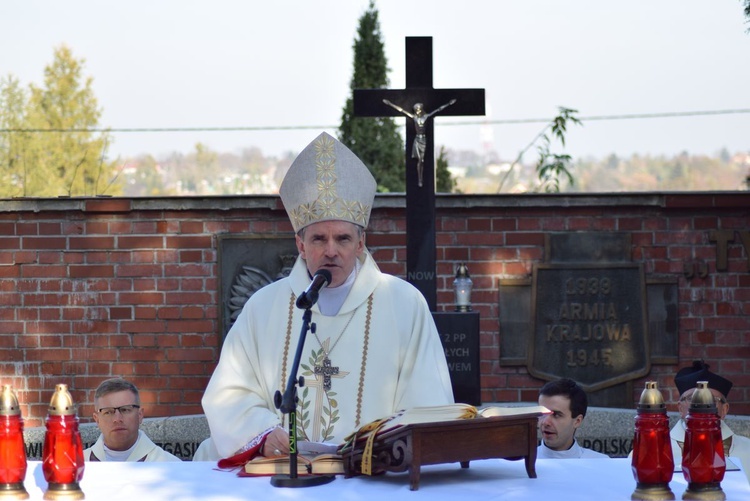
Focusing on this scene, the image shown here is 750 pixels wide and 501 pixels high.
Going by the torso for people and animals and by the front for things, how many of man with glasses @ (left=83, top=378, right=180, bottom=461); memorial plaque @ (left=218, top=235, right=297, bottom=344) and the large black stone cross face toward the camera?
3

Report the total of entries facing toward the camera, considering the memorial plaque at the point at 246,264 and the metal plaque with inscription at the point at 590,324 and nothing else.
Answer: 2

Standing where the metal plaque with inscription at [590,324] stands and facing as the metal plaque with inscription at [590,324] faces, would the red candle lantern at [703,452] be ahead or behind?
ahead

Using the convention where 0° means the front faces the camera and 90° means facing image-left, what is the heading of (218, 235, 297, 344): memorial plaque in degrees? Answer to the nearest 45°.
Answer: approximately 0°

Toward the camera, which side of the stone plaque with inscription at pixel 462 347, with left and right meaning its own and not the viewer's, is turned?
front

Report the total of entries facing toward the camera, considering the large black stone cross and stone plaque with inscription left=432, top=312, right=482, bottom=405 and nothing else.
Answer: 2

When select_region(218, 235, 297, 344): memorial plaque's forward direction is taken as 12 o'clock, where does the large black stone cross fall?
The large black stone cross is roughly at 10 o'clock from the memorial plaque.

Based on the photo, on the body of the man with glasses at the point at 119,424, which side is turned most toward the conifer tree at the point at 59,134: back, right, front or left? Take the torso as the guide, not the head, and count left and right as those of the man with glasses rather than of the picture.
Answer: back

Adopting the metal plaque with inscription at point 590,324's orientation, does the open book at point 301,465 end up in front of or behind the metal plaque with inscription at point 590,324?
in front

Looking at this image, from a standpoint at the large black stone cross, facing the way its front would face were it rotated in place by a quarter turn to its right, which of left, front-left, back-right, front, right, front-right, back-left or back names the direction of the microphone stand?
left

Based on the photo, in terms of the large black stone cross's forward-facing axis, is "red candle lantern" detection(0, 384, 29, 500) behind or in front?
in front

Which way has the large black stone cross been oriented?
toward the camera

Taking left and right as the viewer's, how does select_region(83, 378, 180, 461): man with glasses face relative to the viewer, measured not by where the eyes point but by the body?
facing the viewer
